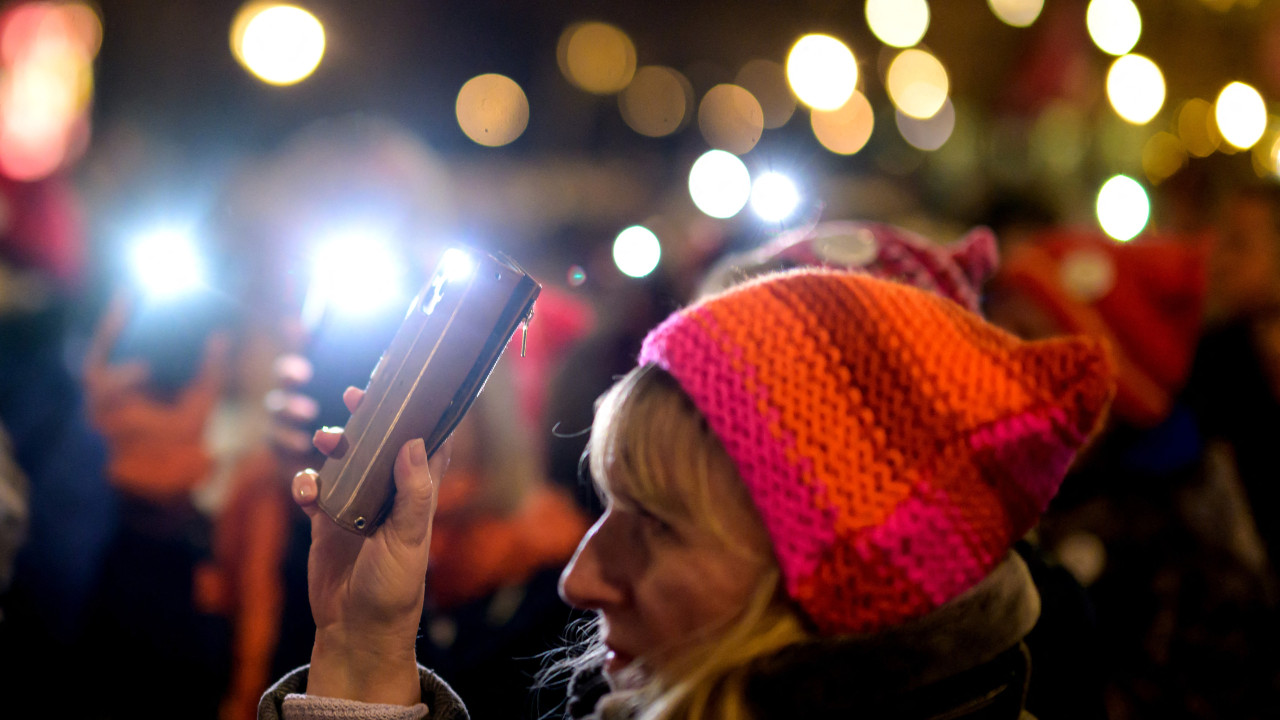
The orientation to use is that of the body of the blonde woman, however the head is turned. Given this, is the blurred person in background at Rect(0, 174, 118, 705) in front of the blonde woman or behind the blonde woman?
in front

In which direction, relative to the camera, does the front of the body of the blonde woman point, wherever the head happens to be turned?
to the viewer's left

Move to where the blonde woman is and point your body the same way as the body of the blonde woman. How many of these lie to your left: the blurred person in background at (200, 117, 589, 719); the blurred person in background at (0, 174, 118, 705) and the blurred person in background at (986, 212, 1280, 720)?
0

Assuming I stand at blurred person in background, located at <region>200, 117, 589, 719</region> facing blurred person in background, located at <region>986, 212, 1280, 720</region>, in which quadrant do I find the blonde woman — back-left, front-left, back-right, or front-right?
front-right

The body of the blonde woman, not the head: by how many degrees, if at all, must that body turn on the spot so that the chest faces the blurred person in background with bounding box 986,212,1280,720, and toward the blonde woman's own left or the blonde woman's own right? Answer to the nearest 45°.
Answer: approximately 135° to the blonde woman's own right

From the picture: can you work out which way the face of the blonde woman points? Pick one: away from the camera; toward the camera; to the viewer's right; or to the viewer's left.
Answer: to the viewer's left

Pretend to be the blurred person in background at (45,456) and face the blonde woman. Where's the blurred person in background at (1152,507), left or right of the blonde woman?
left
